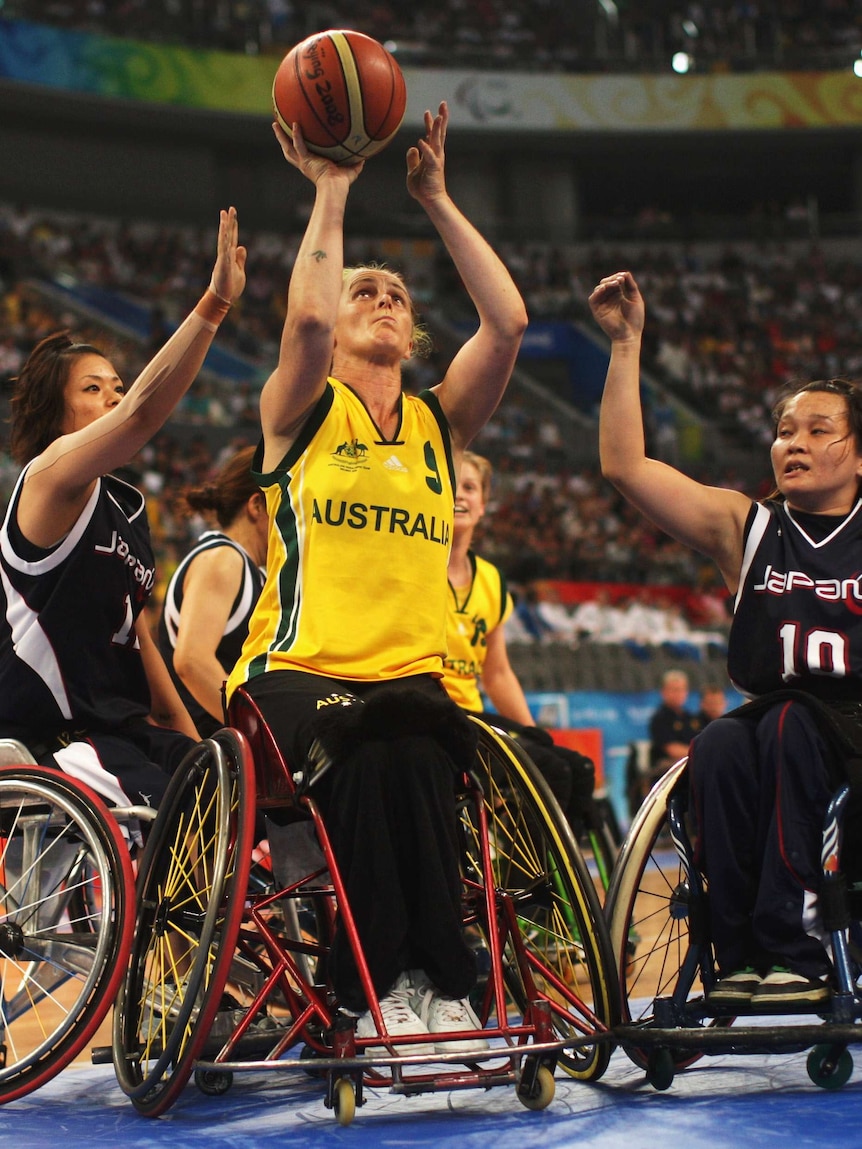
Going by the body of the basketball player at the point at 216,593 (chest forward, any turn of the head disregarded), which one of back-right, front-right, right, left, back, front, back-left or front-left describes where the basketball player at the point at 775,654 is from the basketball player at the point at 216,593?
front-right

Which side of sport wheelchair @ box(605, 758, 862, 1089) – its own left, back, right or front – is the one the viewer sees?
front

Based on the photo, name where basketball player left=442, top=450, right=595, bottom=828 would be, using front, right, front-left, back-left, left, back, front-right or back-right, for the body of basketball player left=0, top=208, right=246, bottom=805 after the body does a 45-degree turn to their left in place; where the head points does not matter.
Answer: front-left

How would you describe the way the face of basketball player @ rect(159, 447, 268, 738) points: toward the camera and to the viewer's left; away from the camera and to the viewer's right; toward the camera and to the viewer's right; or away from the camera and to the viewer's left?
away from the camera and to the viewer's right

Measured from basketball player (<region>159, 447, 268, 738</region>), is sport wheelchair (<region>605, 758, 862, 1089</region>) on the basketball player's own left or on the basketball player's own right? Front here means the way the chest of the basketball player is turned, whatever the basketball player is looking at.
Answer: on the basketball player's own right

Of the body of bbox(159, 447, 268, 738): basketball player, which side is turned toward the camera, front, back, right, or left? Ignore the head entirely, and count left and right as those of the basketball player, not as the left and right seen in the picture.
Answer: right

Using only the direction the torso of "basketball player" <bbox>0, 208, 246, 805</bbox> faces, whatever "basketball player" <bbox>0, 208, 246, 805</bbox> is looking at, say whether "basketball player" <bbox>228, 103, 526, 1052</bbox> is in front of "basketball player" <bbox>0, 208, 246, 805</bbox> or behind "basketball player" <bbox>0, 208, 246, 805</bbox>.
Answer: in front

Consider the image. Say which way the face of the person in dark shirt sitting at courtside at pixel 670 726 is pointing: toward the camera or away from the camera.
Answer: toward the camera

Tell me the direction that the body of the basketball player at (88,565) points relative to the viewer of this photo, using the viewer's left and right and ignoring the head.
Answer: facing the viewer and to the right of the viewer
